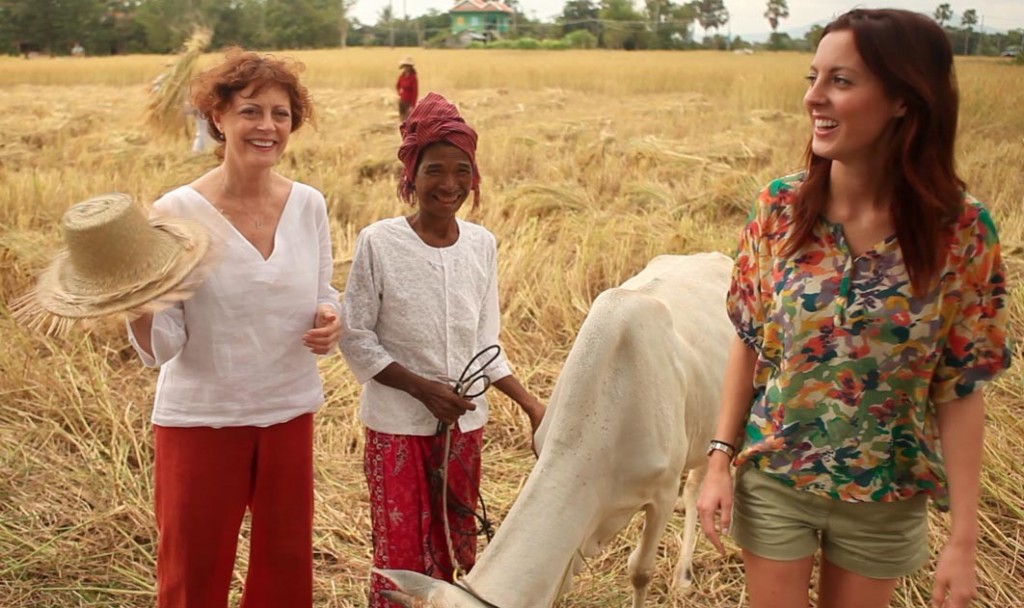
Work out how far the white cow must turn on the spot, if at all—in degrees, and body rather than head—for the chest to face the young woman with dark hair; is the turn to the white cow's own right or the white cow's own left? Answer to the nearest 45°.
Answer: approximately 90° to the white cow's own left

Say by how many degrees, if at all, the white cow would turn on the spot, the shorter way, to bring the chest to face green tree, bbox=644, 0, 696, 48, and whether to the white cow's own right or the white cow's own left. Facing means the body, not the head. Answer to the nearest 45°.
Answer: approximately 135° to the white cow's own right

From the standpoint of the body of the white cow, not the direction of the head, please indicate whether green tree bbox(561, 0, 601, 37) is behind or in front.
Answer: behind

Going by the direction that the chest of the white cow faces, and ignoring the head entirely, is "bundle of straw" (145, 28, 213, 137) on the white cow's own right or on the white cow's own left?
on the white cow's own right

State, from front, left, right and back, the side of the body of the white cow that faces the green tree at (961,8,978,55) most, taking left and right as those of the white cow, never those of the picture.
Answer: back

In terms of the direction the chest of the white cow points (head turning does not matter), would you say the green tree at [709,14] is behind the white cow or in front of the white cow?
behind

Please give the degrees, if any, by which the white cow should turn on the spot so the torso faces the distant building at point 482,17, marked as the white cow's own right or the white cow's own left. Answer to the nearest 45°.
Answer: approximately 135° to the white cow's own right

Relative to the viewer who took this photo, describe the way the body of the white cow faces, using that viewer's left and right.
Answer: facing the viewer and to the left of the viewer
